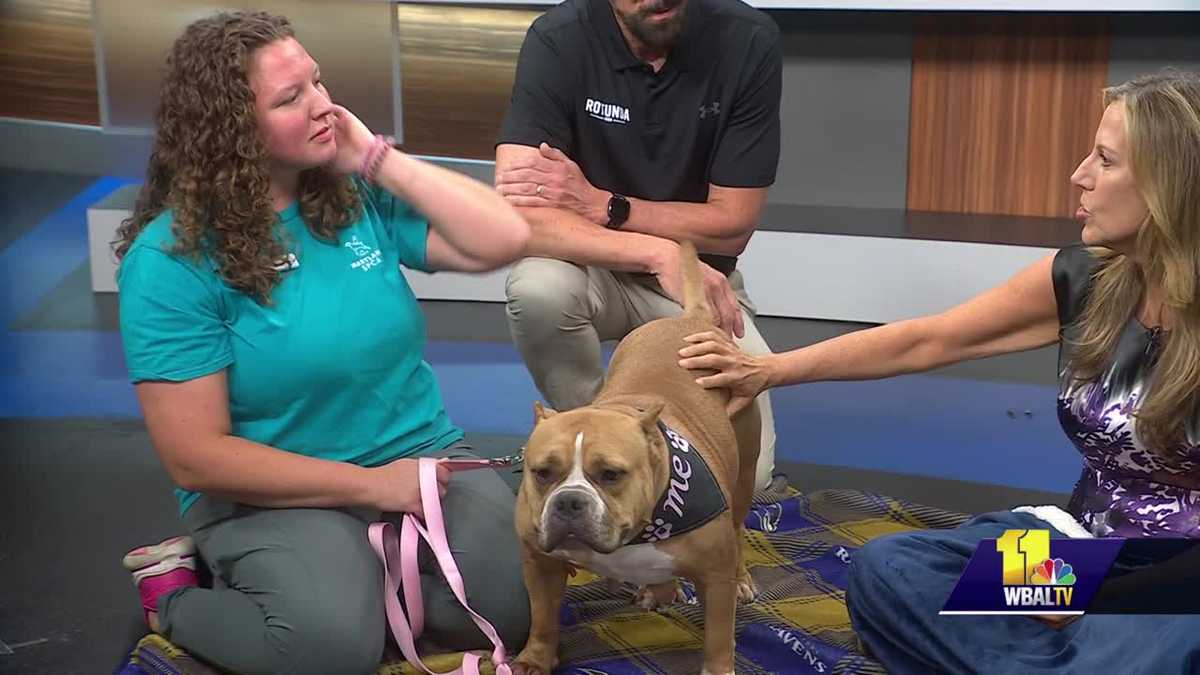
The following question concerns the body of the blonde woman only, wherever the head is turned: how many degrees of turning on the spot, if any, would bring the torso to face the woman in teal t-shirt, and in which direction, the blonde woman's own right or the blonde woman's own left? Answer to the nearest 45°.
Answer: approximately 45° to the blonde woman's own right

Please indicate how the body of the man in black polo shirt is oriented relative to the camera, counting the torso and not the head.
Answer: toward the camera

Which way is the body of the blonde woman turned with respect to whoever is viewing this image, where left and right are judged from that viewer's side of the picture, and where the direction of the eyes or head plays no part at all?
facing the viewer and to the left of the viewer

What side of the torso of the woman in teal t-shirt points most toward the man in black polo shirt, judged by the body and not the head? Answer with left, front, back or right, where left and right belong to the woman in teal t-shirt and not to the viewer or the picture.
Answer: left

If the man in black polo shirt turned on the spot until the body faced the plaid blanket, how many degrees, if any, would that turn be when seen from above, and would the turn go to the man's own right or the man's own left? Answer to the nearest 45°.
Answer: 0° — they already face it

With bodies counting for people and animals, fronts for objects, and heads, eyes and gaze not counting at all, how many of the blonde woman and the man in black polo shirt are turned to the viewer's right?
0

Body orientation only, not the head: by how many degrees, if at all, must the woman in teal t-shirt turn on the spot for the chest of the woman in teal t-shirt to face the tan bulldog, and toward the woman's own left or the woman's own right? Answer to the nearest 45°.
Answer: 0° — they already face it

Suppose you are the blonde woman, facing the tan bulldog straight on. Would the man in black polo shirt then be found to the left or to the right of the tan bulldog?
right

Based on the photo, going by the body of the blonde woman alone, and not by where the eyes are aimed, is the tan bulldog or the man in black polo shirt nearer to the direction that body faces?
the tan bulldog

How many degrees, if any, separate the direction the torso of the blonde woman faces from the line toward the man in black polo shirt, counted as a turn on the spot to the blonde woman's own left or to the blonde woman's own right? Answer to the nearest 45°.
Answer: approximately 90° to the blonde woman's own right

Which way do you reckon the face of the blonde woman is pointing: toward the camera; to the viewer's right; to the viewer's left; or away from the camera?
to the viewer's left

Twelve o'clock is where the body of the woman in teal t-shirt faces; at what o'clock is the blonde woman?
The blonde woman is roughly at 11 o'clock from the woman in teal t-shirt.

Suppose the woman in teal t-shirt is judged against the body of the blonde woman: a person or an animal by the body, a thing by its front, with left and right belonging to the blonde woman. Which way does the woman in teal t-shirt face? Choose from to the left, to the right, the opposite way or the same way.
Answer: to the left

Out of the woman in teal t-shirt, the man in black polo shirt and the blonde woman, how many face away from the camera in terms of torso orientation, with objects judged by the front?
0

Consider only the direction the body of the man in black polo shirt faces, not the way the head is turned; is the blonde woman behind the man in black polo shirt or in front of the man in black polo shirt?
in front
